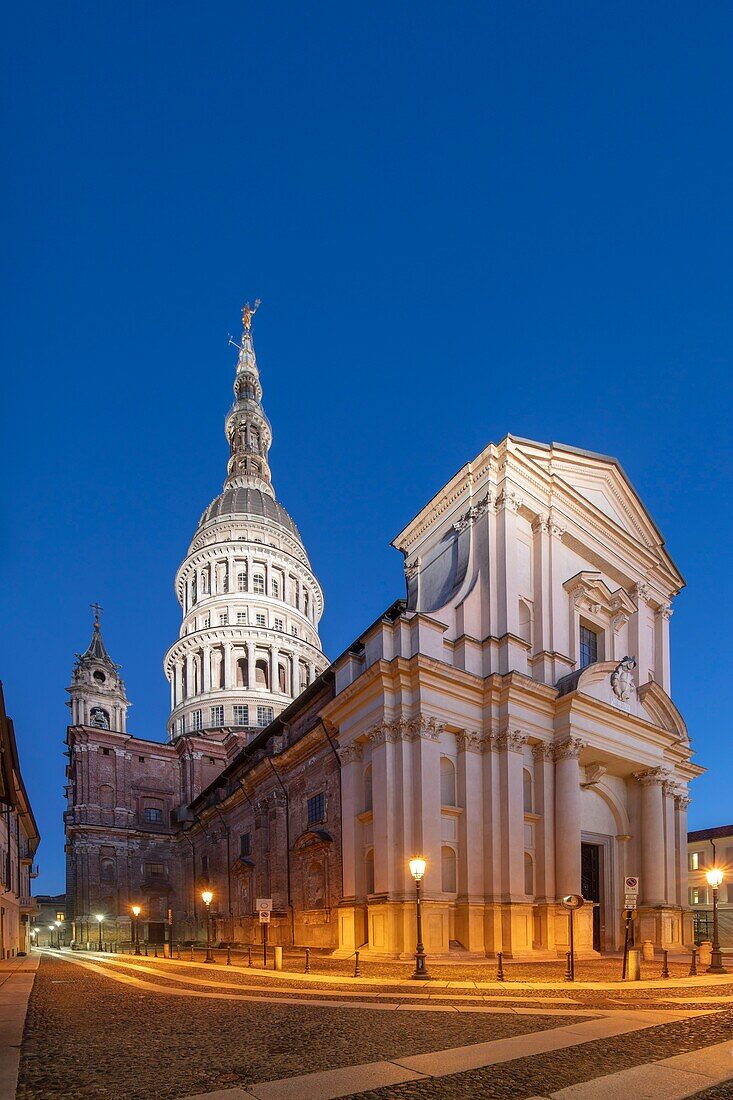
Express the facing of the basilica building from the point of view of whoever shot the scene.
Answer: facing the viewer and to the right of the viewer
